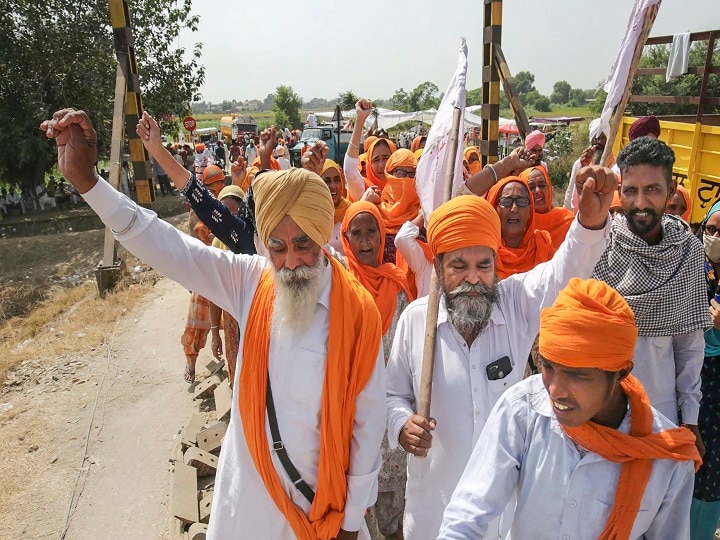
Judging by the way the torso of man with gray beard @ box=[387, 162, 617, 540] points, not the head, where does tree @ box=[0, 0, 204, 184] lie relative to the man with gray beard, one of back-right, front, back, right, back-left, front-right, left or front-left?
back-right

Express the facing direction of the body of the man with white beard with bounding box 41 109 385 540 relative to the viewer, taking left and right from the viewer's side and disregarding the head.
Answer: facing the viewer

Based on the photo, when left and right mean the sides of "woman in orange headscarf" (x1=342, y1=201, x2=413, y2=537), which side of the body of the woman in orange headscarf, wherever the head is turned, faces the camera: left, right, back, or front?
front

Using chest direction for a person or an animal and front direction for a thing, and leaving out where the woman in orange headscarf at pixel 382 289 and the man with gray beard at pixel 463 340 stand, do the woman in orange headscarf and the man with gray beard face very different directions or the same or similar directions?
same or similar directions

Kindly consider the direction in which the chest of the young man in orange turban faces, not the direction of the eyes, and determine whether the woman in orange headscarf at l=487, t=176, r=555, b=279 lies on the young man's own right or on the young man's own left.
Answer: on the young man's own right

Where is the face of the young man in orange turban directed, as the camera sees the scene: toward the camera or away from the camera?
toward the camera

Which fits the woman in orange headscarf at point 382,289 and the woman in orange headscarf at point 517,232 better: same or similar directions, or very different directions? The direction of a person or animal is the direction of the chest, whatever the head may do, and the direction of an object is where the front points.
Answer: same or similar directions

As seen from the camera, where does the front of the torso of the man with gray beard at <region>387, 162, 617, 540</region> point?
toward the camera

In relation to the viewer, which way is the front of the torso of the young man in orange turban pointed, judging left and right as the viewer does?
facing the viewer and to the left of the viewer

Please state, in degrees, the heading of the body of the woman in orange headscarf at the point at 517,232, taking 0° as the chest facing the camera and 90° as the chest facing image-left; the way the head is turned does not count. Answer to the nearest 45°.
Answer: approximately 0°

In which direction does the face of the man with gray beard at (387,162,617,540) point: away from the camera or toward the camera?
toward the camera

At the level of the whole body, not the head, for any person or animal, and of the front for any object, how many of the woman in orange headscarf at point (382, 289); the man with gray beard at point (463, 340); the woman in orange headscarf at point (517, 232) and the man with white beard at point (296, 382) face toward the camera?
4

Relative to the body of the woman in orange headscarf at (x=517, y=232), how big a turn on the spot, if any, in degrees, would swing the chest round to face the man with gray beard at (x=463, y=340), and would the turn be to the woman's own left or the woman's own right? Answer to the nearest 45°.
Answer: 0° — they already face them

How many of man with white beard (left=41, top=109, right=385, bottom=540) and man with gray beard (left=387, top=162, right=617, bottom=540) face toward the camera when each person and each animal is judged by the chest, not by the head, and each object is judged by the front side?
2

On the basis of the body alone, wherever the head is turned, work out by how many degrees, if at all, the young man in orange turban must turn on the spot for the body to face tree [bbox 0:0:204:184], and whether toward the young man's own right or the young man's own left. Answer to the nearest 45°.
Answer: approximately 90° to the young man's own right
